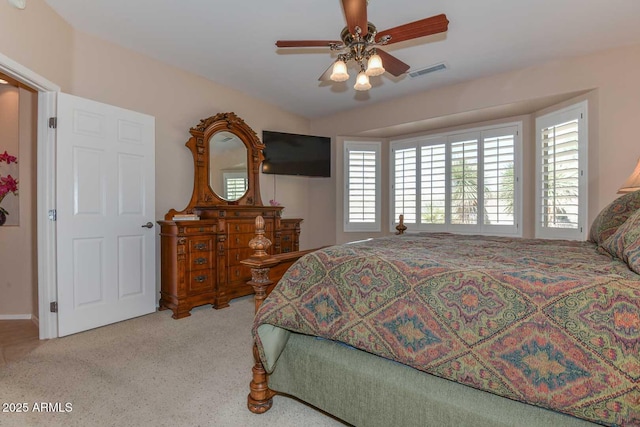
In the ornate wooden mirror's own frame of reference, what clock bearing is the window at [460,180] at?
The window is roughly at 11 o'clock from the ornate wooden mirror.

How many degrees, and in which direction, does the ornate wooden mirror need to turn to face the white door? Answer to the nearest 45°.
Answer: approximately 90° to its right

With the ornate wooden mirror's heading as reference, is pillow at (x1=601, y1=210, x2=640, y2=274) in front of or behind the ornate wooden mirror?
in front

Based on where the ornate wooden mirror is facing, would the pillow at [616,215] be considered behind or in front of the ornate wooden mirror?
in front

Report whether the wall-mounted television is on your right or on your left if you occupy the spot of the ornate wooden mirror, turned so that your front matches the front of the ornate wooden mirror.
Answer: on your left

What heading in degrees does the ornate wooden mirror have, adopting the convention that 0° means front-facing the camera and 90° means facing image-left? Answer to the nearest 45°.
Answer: approximately 315°

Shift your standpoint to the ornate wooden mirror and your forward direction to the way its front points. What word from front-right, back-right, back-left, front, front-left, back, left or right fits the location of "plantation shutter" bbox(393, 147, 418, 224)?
front-left

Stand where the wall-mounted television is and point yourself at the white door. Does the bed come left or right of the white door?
left

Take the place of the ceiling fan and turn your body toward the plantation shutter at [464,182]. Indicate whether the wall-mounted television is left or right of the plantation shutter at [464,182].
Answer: left
